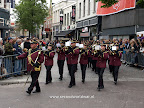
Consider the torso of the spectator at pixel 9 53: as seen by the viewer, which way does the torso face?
to the viewer's right

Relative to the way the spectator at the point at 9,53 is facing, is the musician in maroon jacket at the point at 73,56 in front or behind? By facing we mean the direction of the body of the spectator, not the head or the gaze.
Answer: in front

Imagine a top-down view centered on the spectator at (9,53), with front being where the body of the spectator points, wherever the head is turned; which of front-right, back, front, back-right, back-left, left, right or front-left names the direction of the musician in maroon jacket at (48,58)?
front-right

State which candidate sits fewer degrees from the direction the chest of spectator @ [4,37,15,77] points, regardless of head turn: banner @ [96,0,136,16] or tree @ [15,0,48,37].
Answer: the banner

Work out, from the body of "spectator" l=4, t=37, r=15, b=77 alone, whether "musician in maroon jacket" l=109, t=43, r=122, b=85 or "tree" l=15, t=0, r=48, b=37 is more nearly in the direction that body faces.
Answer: the musician in maroon jacket

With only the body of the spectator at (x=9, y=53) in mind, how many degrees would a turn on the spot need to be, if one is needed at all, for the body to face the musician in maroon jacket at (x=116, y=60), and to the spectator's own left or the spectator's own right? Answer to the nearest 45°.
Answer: approximately 45° to the spectator's own right

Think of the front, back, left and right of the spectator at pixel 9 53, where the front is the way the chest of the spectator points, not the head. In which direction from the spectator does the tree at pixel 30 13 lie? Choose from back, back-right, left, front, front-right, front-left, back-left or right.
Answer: left

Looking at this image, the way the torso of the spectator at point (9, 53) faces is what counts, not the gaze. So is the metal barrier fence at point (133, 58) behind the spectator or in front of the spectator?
in front

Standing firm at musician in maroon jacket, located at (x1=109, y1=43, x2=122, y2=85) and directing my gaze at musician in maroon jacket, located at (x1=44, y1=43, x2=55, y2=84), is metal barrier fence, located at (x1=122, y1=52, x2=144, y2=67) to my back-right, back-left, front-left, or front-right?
back-right

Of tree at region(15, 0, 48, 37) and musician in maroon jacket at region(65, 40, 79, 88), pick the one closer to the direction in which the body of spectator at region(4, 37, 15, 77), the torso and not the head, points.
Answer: the musician in maroon jacket

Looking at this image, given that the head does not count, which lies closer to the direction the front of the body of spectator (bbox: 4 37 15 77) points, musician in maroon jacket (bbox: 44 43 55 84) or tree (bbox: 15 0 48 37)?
the musician in maroon jacket

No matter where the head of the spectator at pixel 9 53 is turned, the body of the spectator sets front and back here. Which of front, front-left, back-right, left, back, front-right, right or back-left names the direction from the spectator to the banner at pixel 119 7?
front-left
